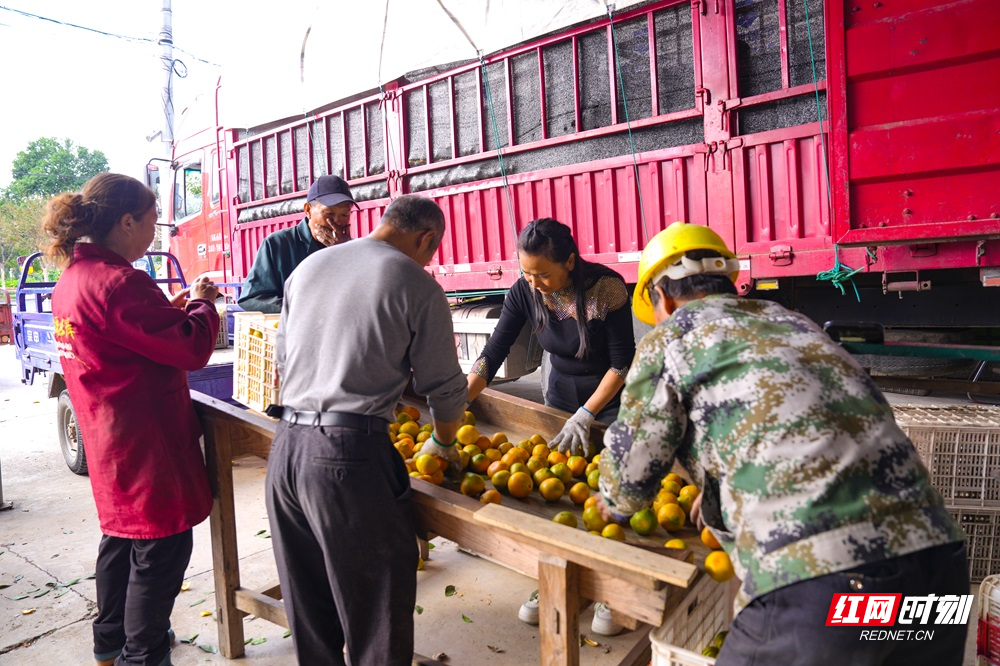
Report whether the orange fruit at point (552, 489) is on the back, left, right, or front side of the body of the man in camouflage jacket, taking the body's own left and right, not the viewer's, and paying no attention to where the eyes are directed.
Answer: front

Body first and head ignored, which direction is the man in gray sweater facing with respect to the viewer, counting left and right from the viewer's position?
facing away from the viewer and to the right of the viewer

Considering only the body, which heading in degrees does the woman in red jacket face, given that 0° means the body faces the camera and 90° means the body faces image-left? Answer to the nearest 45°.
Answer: approximately 225°

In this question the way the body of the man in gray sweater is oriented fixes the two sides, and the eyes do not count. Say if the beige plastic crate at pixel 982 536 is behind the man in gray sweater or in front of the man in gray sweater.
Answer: in front

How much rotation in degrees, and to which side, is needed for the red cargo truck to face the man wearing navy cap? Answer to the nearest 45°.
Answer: approximately 90° to its left

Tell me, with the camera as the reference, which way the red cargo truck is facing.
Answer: facing away from the viewer and to the left of the viewer

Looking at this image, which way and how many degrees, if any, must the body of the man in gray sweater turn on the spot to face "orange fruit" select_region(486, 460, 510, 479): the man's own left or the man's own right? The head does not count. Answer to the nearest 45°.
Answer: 0° — they already face it

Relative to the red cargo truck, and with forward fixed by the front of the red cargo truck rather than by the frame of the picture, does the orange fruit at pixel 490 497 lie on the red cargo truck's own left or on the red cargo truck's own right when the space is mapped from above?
on the red cargo truck's own left
